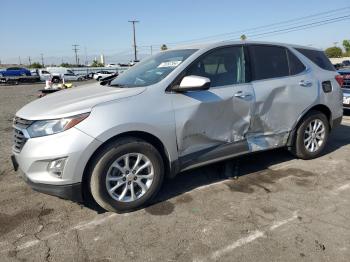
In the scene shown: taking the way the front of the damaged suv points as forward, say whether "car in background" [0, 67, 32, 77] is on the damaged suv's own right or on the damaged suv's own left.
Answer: on the damaged suv's own right

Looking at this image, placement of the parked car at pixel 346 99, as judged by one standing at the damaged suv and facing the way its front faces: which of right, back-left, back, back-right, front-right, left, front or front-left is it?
back

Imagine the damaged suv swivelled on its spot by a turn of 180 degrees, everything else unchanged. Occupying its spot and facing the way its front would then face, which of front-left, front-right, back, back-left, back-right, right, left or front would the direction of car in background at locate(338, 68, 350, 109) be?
front

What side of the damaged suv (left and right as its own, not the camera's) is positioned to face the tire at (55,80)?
right

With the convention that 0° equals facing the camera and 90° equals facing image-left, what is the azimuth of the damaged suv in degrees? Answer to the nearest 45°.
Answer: approximately 45°
